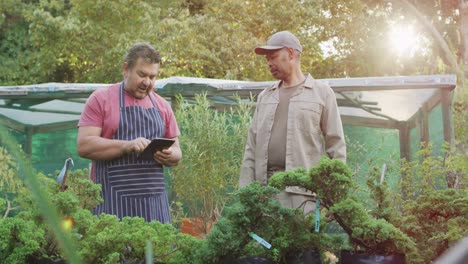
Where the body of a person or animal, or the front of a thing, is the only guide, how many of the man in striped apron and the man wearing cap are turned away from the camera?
0

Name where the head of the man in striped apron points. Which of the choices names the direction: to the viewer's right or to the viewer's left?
to the viewer's right

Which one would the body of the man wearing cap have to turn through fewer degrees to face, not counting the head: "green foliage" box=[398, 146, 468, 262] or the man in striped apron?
the man in striped apron

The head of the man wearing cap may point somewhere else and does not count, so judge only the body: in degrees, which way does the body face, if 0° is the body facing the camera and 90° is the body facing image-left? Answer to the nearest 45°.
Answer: approximately 45°

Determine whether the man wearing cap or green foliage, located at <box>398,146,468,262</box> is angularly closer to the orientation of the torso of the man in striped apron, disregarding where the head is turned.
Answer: the green foliage

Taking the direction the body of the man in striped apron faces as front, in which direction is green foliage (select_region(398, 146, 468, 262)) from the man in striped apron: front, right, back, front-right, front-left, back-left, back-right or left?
front

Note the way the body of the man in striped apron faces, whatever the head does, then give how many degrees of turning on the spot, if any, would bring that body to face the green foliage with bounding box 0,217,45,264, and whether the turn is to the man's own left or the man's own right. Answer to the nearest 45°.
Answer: approximately 45° to the man's own right

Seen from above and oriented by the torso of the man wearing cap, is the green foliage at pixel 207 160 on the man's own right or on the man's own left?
on the man's own right

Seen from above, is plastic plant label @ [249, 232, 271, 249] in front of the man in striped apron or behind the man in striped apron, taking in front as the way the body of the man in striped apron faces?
in front

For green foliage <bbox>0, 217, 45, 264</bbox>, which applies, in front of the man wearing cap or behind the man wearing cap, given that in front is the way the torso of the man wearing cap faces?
in front

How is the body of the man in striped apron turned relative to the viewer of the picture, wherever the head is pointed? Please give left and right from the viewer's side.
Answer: facing the viewer and to the right of the viewer

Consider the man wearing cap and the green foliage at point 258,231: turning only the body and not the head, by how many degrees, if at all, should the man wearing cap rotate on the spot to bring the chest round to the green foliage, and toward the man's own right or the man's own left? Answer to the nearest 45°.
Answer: approximately 45° to the man's own left
